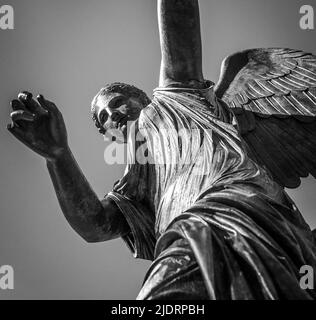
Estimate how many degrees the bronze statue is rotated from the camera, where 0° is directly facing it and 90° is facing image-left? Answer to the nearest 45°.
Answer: approximately 45°
